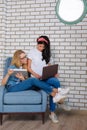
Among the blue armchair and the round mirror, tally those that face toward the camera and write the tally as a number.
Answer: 2

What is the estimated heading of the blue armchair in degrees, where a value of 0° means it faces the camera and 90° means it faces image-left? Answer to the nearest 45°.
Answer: approximately 0°

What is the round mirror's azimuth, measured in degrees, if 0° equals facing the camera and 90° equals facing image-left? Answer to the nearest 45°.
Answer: approximately 0°
